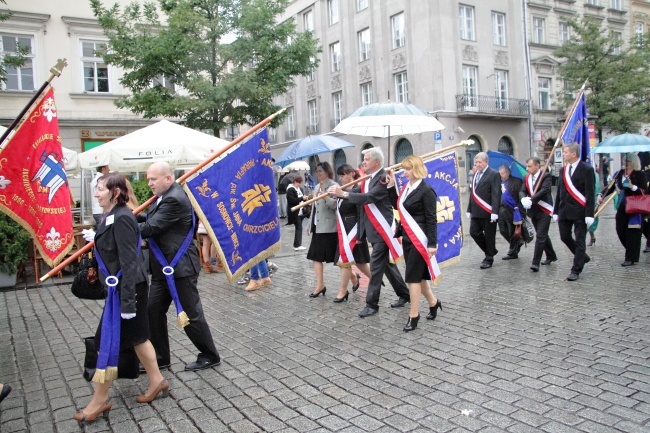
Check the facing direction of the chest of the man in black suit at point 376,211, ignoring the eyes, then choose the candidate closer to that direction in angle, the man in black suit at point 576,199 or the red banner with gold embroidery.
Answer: the red banner with gold embroidery

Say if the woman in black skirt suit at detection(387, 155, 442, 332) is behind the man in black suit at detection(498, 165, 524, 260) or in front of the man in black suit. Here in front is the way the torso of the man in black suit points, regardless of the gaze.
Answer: in front

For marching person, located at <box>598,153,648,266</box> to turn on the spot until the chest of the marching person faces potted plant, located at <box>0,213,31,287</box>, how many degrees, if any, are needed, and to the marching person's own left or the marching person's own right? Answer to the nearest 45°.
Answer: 0° — they already face it

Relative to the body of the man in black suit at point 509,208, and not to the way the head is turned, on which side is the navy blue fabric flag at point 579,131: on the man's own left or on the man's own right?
on the man's own left

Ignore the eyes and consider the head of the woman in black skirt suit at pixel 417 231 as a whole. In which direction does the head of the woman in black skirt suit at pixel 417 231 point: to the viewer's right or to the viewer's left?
to the viewer's left

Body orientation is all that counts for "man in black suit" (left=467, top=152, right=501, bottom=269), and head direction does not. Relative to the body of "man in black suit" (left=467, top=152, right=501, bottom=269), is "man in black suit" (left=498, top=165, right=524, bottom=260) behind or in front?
behind

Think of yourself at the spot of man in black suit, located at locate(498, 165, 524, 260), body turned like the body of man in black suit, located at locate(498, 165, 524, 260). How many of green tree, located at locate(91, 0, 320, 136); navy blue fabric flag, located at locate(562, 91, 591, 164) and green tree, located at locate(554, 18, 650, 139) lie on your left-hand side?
1

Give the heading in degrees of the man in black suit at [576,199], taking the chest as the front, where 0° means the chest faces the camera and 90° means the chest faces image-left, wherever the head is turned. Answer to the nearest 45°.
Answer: approximately 45°

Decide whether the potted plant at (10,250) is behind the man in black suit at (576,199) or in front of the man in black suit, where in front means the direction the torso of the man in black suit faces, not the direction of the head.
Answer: in front
